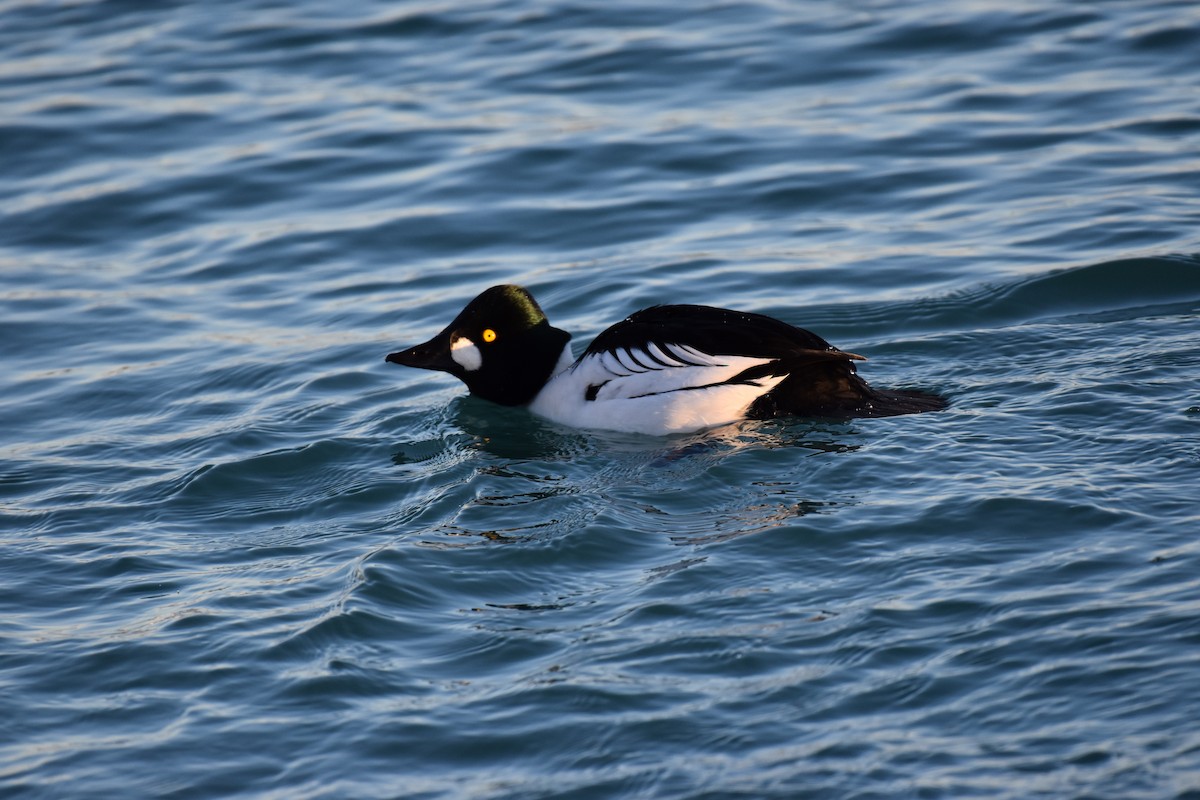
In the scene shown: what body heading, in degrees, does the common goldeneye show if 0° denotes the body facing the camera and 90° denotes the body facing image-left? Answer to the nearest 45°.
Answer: approximately 90°
